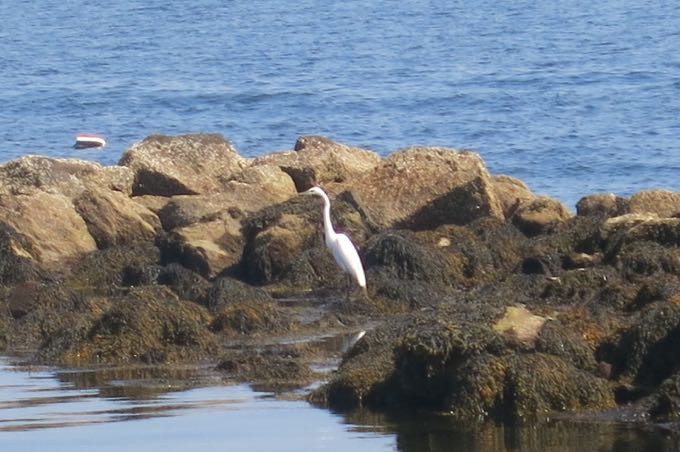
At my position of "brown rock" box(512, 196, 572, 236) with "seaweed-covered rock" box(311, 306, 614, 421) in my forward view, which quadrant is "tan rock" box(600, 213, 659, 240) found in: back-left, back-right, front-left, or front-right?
front-left

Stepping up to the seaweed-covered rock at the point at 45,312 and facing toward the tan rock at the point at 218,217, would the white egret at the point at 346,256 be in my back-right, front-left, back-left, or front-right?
front-right

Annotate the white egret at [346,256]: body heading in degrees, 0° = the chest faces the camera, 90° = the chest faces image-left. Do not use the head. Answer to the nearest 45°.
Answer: approximately 90°

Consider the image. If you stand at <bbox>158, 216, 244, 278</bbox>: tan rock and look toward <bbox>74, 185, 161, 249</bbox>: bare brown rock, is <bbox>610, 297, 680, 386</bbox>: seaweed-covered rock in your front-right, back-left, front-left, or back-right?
back-left

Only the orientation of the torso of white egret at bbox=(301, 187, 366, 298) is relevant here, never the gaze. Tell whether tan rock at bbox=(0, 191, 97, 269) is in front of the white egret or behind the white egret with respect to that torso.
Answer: in front

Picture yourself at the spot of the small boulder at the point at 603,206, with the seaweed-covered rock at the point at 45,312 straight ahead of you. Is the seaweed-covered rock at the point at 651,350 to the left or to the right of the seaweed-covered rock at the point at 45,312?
left

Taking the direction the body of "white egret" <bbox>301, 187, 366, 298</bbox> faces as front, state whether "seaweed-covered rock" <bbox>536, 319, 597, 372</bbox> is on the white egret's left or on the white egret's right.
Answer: on the white egret's left

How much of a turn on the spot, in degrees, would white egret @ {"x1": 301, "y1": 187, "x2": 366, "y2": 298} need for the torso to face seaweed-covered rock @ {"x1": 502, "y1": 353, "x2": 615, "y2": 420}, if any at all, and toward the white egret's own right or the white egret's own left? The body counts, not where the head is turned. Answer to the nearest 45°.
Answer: approximately 90° to the white egret's own left

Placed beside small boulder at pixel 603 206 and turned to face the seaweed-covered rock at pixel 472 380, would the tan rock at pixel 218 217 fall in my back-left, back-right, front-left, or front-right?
front-right

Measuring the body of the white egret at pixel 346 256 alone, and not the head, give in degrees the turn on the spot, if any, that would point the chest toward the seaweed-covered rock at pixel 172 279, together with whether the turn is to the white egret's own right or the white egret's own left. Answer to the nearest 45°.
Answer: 0° — it already faces it

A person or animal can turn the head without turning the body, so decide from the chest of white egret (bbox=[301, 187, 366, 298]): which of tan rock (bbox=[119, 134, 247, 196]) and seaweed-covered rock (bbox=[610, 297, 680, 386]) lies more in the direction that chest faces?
the tan rock
